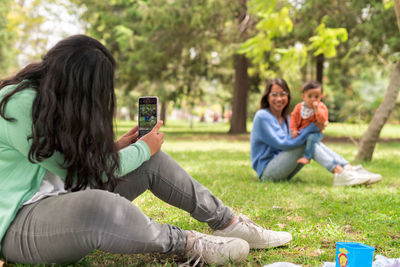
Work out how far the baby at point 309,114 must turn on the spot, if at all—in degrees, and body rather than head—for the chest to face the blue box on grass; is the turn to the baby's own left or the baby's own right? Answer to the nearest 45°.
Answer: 0° — they already face it

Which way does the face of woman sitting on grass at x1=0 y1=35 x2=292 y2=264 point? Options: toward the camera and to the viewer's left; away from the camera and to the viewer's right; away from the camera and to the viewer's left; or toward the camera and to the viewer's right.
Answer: away from the camera and to the viewer's right

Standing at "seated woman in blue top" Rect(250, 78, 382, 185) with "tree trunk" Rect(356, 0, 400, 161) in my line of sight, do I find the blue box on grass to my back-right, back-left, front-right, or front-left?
back-right

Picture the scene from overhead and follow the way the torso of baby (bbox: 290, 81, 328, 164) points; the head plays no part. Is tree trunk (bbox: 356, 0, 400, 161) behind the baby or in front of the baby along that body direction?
behind

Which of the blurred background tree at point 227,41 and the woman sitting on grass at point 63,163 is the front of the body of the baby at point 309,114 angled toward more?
the woman sitting on grass

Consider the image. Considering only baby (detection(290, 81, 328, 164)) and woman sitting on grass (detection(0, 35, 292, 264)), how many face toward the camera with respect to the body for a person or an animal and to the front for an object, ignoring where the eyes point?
1

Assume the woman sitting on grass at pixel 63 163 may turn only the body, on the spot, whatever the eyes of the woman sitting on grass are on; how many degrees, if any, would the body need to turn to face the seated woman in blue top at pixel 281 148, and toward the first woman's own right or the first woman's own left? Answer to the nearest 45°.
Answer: approximately 45° to the first woman's own left

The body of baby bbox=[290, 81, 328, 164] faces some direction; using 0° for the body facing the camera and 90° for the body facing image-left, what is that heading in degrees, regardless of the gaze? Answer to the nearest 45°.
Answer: approximately 0°
